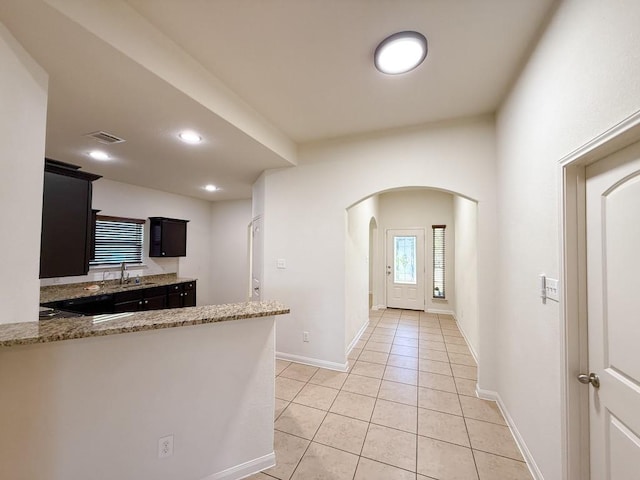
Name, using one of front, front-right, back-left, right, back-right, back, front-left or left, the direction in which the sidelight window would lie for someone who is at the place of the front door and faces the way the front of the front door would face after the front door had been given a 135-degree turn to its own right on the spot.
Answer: back-right

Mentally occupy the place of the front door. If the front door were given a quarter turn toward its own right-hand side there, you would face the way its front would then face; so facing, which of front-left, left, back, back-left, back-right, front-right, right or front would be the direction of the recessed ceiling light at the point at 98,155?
front-left

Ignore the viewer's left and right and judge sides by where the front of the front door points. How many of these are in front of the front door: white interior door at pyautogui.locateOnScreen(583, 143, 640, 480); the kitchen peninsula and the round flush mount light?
3

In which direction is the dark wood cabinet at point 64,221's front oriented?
to the viewer's right

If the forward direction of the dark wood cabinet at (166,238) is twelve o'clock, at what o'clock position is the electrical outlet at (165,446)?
The electrical outlet is roughly at 12 o'clock from the dark wood cabinet.

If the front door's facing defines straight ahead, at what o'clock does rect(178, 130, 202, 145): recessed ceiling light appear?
The recessed ceiling light is roughly at 1 o'clock from the front door.

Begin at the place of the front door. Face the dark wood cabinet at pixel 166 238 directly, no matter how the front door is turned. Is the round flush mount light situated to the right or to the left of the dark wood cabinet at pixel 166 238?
left

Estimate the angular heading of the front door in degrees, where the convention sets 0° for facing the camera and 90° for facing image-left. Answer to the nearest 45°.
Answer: approximately 0°

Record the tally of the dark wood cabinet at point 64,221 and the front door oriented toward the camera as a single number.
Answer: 1
